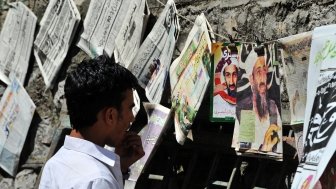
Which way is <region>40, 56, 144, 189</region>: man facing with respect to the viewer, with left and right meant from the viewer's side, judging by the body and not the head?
facing away from the viewer and to the right of the viewer

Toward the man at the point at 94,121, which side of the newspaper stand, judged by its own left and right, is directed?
front

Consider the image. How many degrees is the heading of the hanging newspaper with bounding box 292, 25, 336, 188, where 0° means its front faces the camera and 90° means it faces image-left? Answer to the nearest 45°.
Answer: approximately 0°

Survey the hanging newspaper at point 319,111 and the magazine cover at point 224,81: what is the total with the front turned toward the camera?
2

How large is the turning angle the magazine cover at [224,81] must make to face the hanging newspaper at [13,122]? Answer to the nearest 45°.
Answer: approximately 135° to its right

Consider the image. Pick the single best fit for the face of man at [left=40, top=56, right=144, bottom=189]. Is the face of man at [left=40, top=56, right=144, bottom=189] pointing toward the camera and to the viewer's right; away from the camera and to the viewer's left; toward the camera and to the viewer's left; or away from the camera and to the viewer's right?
away from the camera and to the viewer's right
